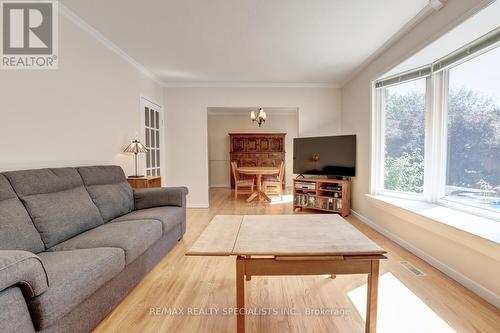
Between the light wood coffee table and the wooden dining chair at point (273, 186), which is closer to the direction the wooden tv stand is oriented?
the light wood coffee table

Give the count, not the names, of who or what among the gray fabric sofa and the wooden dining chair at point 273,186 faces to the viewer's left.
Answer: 1

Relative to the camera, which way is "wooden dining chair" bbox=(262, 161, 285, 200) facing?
to the viewer's left

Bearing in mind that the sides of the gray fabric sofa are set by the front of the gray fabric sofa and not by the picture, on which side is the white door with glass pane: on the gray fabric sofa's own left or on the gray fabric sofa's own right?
on the gray fabric sofa's own left

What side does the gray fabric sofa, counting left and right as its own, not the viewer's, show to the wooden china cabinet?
left

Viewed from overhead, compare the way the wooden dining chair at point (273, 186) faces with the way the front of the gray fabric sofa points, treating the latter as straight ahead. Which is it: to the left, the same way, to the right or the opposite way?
the opposite way

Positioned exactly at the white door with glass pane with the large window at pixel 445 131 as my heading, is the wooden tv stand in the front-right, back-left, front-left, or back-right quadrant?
front-left

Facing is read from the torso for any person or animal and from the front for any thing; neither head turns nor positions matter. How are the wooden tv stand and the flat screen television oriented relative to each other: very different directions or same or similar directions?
same or similar directions

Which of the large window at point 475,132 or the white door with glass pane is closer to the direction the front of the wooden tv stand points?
the white door with glass pane

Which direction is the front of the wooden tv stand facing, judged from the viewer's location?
facing the viewer and to the left of the viewer

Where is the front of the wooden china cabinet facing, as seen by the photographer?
facing the viewer

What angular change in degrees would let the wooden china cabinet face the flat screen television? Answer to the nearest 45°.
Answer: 0° — it already faces it

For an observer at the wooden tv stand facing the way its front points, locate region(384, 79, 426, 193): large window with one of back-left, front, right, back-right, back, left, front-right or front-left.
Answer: left

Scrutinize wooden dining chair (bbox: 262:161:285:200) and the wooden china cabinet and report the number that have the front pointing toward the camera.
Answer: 1

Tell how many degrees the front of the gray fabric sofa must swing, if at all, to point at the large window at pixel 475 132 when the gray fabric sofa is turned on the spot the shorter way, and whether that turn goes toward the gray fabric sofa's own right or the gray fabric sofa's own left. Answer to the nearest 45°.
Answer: approximately 45° to the gray fabric sofa's own left

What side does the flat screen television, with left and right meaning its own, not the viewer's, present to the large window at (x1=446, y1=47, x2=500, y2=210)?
left

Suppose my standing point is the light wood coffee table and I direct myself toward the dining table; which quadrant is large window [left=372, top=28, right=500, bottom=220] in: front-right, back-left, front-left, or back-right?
front-right
